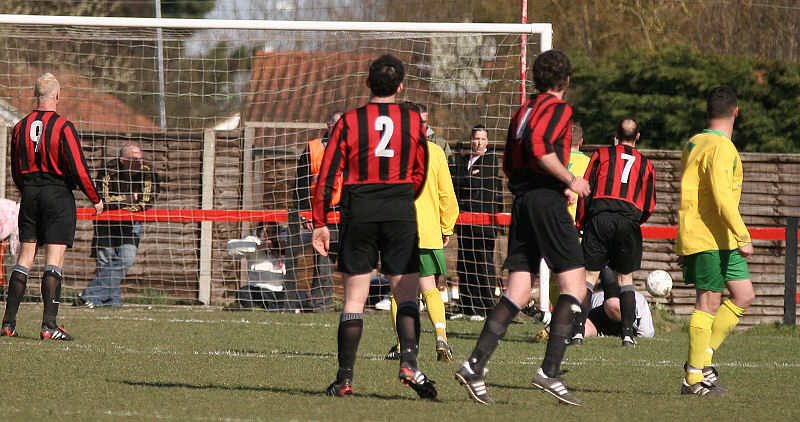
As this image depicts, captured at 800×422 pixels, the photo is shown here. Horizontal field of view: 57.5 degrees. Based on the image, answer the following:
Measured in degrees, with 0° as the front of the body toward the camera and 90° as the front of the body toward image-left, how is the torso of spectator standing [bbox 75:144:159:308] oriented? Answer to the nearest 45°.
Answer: approximately 0°

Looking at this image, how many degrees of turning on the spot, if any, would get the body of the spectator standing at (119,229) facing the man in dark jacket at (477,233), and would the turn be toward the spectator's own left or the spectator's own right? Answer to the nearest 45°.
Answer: approximately 45° to the spectator's own left

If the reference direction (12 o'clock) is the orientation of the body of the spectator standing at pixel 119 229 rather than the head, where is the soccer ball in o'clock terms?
The soccer ball is roughly at 10 o'clock from the spectator standing.
